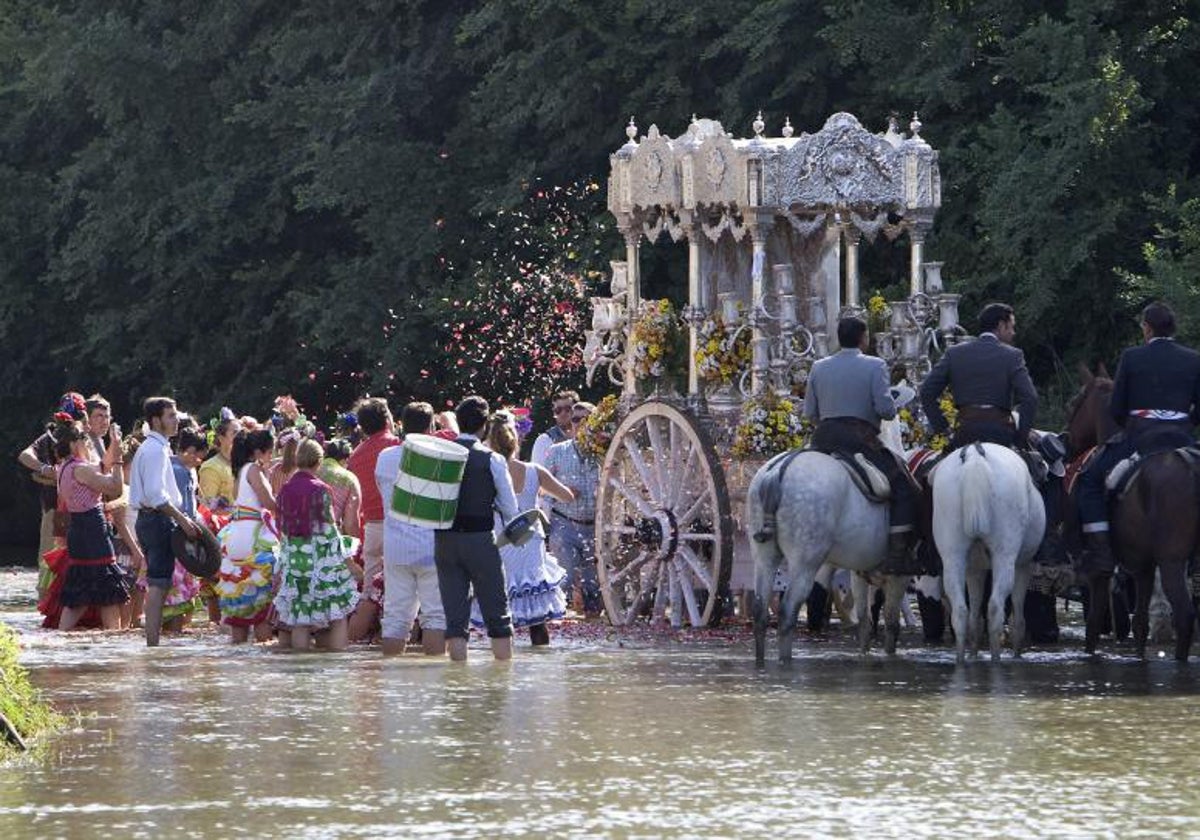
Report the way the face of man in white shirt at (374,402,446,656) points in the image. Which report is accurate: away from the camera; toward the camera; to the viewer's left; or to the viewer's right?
away from the camera

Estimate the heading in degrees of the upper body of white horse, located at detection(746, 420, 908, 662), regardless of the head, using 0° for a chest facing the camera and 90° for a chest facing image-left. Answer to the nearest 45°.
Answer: approximately 225°

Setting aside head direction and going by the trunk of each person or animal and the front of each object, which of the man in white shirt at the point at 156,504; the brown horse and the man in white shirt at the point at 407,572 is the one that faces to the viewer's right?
the man in white shirt at the point at 156,504

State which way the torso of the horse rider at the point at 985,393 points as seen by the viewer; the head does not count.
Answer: away from the camera

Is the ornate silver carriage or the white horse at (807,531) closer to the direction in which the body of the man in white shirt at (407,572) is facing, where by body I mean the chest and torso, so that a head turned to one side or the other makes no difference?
the ornate silver carriage

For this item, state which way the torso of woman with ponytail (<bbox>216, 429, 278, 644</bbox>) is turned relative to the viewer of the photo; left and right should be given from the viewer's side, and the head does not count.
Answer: facing away from the viewer and to the right of the viewer

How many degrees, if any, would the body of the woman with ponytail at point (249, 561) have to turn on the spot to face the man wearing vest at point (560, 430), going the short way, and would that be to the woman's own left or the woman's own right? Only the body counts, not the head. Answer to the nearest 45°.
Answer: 0° — they already face them

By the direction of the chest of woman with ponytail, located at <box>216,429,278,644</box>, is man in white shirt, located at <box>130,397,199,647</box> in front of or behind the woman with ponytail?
behind

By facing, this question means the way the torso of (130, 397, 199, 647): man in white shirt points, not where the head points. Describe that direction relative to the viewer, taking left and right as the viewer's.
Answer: facing to the right of the viewer

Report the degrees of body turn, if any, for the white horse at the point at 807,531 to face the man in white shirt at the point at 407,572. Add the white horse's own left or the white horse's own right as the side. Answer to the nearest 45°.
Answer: approximately 135° to the white horse's own left

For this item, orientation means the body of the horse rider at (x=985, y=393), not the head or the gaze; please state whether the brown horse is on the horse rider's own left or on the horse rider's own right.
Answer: on the horse rider's own right

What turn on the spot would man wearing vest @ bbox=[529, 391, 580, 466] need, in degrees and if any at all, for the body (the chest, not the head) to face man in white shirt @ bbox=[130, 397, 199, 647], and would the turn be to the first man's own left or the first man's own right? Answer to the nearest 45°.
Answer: approximately 90° to the first man's own right
